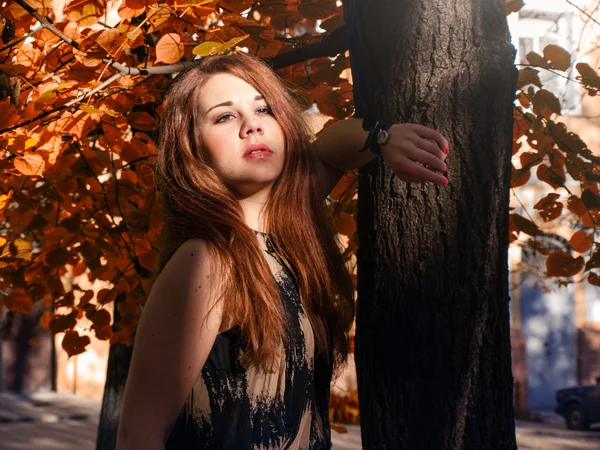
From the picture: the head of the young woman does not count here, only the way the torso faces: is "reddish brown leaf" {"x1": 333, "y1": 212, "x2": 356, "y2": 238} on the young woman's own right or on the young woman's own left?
on the young woman's own left

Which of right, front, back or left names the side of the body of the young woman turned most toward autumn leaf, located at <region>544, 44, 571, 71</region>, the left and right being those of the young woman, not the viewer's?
left

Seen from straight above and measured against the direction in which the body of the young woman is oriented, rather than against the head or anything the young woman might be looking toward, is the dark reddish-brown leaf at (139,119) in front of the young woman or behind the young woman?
behind

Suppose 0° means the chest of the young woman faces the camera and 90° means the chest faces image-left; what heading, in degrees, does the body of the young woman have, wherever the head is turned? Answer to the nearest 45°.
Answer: approximately 315°

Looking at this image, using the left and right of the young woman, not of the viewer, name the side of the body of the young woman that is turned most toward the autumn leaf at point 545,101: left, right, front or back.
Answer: left

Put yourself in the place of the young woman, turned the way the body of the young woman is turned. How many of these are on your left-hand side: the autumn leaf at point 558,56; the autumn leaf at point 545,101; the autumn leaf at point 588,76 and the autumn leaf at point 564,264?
4

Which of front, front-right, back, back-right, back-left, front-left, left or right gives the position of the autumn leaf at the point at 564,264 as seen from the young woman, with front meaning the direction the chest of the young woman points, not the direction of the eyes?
left

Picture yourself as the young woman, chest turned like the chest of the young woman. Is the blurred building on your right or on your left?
on your left

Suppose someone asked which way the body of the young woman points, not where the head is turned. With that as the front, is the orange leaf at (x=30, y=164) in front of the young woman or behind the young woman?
behind

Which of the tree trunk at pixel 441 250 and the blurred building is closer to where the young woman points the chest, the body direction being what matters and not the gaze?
the tree trunk

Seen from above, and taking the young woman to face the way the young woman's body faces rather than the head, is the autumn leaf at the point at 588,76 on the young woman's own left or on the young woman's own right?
on the young woman's own left
